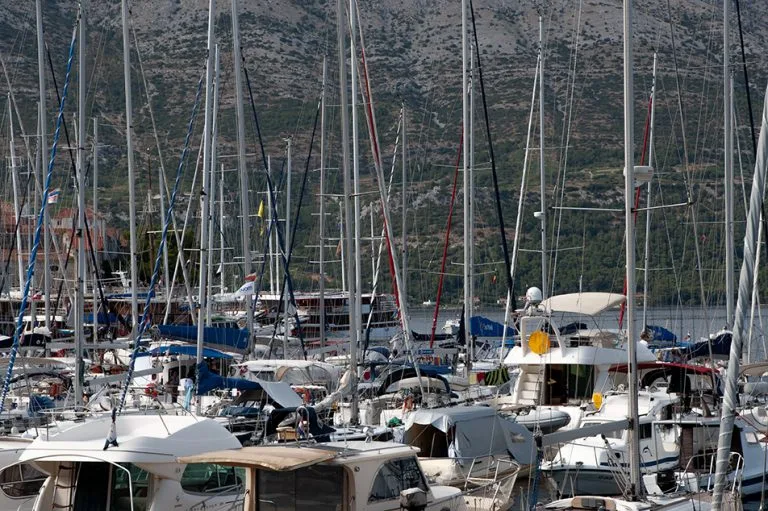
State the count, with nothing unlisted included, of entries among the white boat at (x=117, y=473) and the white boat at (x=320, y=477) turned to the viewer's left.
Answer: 0

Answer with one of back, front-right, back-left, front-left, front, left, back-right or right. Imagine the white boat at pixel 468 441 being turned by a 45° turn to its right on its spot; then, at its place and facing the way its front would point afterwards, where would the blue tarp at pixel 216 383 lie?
back-left

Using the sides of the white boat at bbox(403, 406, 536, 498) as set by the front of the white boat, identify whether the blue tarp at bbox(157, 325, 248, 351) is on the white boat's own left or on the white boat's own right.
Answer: on the white boat's own left

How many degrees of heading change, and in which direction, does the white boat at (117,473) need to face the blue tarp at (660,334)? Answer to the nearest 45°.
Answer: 0° — it already faces it

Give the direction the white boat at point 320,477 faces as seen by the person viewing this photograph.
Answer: facing away from the viewer and to the right of the viewer

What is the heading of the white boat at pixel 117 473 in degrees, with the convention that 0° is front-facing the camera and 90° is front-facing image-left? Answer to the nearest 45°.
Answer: approximately 225°

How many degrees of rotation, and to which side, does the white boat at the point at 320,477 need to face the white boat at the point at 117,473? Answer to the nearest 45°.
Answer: approximately 135° to its left

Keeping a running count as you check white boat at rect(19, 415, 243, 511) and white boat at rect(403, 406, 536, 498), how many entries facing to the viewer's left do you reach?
0

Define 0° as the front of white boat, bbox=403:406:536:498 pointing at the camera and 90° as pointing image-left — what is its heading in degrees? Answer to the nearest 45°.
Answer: approximately 225°
